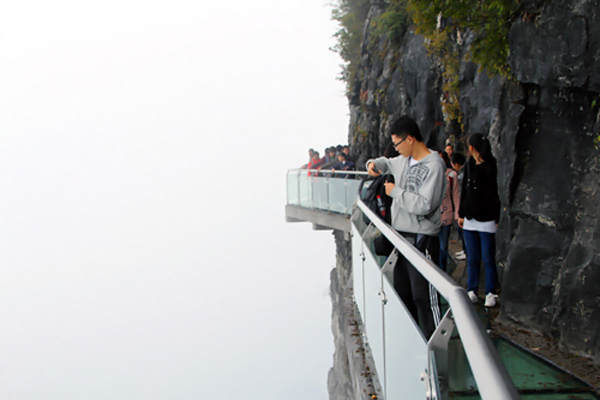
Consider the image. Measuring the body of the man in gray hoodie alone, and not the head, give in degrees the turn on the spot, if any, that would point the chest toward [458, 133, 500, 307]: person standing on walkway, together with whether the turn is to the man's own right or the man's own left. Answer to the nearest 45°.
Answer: approximately 135° to the man's own right

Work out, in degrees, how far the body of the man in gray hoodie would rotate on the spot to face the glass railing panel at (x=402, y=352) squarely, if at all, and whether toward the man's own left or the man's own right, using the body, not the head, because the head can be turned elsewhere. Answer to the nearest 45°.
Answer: approximately 45° to the man's own left

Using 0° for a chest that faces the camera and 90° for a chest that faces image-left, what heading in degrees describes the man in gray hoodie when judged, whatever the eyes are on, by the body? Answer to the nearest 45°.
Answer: approximately 45°

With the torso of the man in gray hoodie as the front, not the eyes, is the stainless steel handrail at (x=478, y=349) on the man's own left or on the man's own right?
on the man's own left

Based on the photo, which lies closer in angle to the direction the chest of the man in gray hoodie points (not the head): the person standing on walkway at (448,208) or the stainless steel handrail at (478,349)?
the stainless steel handrail

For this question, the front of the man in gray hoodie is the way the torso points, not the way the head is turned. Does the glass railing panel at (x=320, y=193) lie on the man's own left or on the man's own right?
on the man's own right

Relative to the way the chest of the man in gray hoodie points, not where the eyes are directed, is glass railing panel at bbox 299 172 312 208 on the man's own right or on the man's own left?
on the man's own right

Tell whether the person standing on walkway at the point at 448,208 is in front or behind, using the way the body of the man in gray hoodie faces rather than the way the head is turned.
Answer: behind
